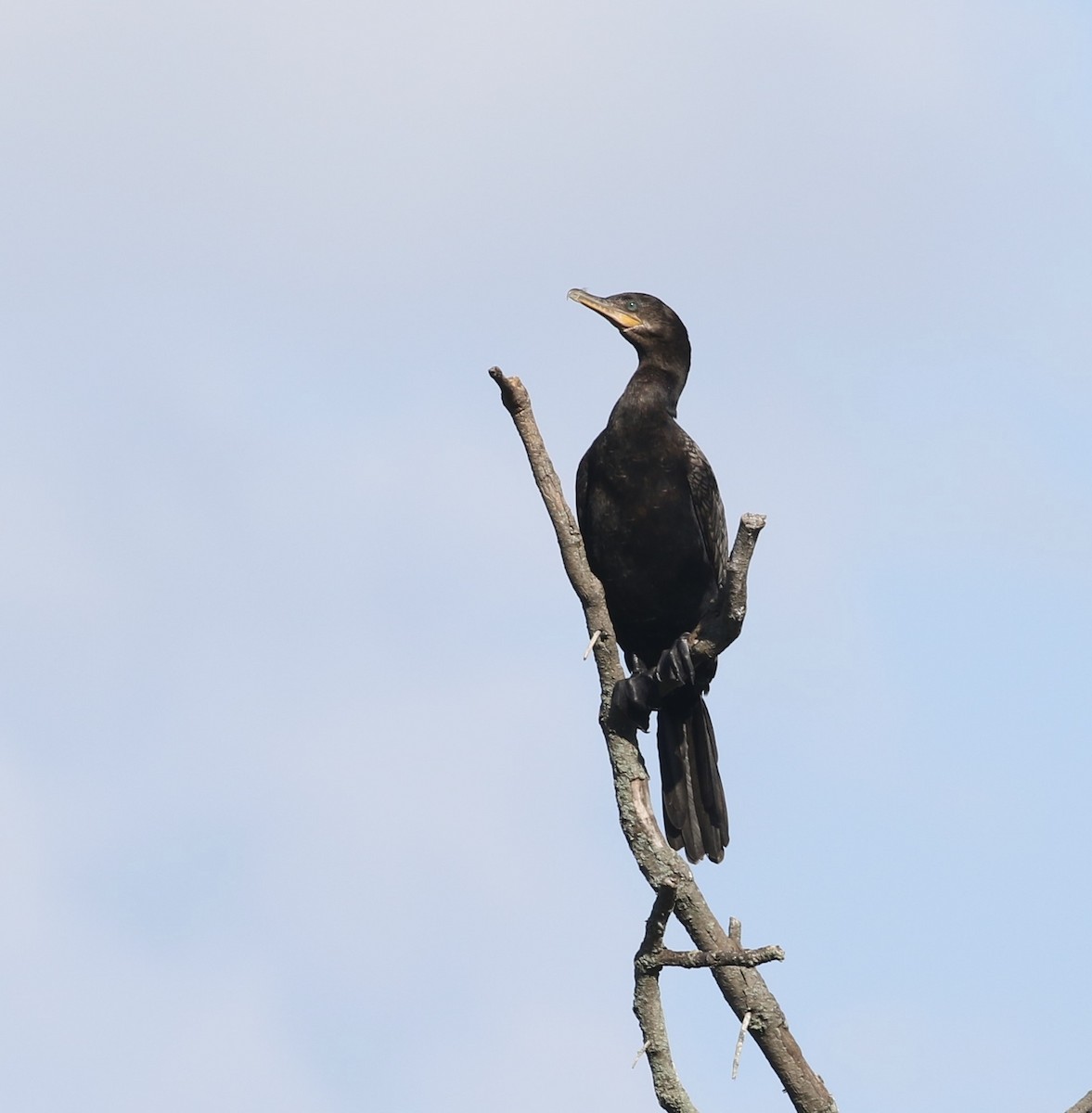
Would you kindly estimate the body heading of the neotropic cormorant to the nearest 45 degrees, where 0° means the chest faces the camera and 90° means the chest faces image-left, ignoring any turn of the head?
approximately 45°
